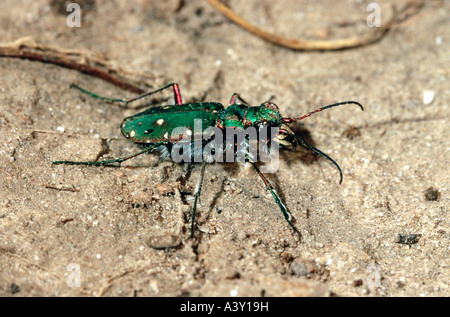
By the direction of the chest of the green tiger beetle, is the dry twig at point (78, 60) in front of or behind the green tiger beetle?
behind

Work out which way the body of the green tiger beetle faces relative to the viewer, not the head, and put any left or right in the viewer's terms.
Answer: facing to the right of the viewer

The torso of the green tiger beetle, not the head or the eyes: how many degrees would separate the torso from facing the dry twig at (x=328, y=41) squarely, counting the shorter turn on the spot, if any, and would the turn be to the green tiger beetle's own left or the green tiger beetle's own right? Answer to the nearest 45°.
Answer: approximately 45° to the green tiger beetle's own left
